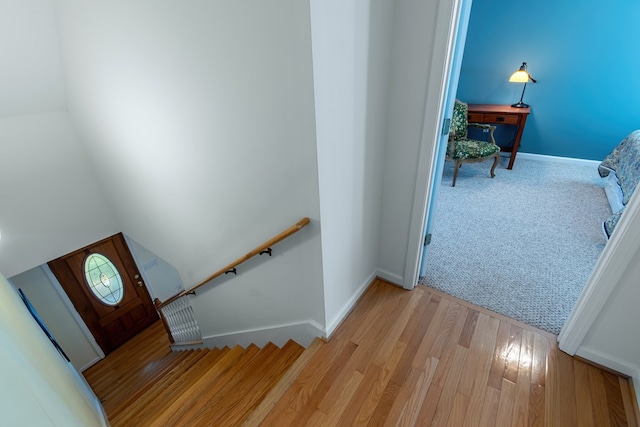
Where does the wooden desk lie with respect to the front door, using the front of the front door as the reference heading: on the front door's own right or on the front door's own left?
on the front door's own left

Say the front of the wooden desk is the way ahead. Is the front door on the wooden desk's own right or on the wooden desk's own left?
on the wooden desk's own right

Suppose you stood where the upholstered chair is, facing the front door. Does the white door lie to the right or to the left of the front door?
left

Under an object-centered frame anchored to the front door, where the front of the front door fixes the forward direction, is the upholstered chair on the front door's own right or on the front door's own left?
on the front door's own left

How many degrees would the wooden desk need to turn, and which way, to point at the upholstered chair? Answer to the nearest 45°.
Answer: approximately 45° to its right

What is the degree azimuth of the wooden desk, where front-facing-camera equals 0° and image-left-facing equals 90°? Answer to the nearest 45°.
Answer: approximately 0°

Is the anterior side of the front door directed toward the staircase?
yes

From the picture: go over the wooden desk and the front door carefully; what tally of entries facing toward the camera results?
2

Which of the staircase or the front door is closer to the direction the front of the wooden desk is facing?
the staircase
